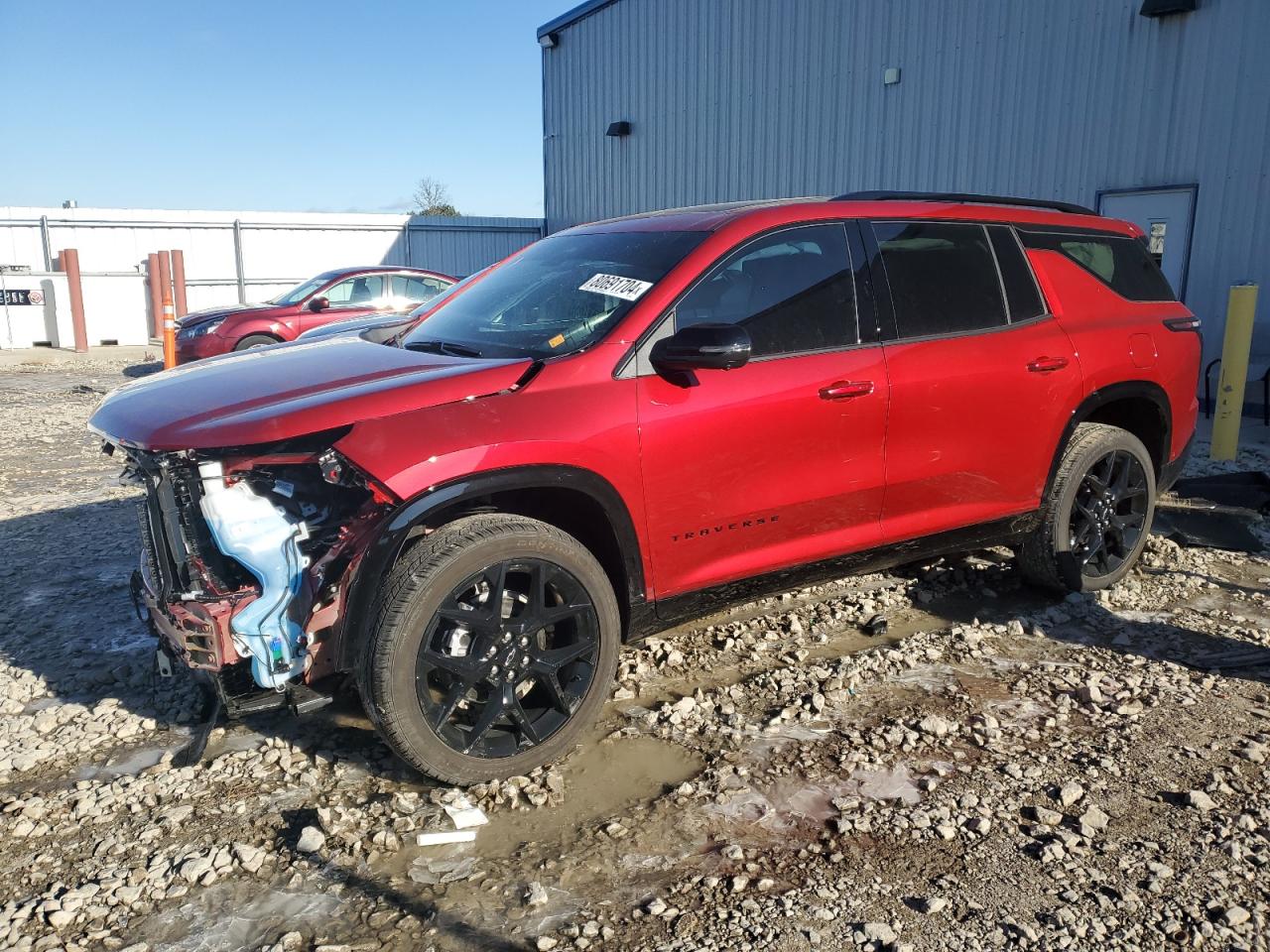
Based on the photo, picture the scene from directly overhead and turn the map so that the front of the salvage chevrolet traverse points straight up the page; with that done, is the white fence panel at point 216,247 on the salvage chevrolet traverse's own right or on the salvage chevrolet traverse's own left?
on the salvage chevrolet traverse's own right

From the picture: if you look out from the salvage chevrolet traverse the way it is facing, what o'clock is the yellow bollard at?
The yellow bollard is roughly at 6 o'clock from the salvage chevrolet traverse.

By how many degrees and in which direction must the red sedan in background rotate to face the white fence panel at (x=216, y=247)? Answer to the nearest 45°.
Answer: approximately 135° to its right

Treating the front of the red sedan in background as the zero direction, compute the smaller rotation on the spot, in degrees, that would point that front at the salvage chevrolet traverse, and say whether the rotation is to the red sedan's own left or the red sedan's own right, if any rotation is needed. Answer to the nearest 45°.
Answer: approximately 45° to the red sedan's own left

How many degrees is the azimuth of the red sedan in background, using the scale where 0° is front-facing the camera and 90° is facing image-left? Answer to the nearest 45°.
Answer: approximately 45°

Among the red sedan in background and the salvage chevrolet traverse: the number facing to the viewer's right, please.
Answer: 0

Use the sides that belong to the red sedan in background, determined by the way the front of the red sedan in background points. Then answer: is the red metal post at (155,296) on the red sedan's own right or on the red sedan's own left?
on the red sedan's own right

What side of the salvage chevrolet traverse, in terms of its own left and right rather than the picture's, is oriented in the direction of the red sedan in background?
right

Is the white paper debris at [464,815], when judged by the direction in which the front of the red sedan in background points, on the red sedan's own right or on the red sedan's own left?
on the red sedan's own left

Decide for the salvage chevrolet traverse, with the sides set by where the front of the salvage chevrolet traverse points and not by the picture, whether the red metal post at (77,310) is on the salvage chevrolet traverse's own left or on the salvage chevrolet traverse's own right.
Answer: on the salvage chevrolet traverse's own right

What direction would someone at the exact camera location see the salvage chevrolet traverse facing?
facing the viewer and to the left of the viewer
